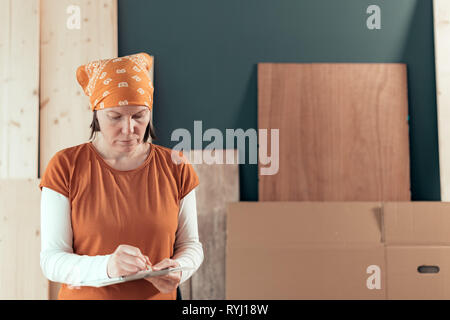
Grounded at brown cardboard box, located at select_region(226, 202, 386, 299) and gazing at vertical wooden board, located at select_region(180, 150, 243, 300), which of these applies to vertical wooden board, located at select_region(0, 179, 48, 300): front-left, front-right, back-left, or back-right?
front-left

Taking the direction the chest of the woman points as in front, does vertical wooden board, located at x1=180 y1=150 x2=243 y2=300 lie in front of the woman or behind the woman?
behind

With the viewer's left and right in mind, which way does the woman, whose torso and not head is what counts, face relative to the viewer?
facing the viewer

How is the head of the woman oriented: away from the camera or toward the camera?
toward the camera

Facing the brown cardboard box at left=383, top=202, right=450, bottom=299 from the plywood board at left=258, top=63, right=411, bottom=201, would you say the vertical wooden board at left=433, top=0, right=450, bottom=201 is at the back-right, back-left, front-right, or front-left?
front-left

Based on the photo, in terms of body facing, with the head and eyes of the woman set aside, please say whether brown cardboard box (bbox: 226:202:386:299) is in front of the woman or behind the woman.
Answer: behind
